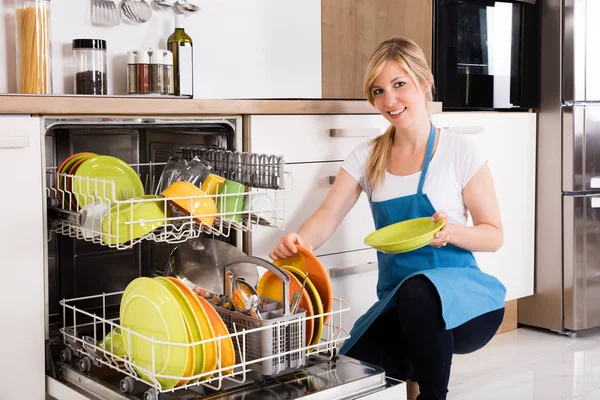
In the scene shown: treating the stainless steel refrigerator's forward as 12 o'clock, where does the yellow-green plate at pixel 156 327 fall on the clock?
The yellow-green plate is roughly at 2 o'clock from the stainless steel refrigerator.

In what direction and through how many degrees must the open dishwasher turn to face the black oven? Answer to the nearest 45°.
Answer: approximately 90° to its left

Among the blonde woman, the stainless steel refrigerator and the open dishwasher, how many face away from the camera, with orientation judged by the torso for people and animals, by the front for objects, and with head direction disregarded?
0

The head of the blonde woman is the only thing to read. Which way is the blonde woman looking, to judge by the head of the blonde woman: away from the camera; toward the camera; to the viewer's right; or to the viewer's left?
toward the camera

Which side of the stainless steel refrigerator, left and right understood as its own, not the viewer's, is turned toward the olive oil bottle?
right

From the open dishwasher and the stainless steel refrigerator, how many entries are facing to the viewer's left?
0

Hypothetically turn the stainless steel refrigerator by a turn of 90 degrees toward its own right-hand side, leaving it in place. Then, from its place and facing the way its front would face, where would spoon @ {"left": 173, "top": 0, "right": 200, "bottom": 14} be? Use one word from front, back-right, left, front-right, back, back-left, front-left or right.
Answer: front

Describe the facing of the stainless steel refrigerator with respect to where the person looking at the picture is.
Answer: facing the viewer and to the right of the viewer

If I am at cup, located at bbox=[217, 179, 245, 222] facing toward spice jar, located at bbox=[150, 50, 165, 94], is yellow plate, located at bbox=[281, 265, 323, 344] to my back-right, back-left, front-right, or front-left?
back-right

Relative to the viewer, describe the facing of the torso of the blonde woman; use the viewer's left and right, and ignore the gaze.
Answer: facing the viewer and to the left of the viewer

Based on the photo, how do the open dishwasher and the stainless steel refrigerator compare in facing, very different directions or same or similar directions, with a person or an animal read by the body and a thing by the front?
same or similar directions

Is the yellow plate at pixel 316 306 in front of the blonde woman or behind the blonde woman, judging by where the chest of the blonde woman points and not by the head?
in front
